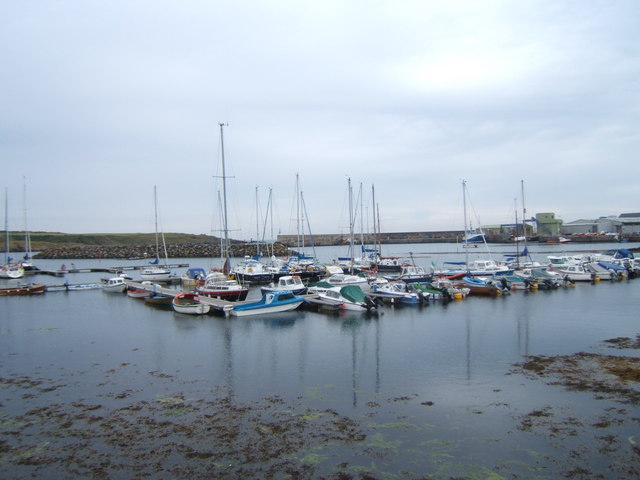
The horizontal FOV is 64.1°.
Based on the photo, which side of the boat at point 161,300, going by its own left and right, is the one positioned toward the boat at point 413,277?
back

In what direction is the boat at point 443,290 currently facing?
to the viewer's left

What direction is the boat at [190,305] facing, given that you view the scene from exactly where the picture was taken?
facing to the left of the viewer

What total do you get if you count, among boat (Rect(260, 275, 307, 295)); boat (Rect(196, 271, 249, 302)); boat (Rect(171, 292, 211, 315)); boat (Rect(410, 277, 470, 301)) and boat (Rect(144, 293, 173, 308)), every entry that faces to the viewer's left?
4

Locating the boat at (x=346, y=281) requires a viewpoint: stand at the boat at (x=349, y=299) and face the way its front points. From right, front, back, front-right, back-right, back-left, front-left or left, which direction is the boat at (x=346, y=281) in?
front-right

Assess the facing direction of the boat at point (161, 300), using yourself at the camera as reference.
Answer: facing to the left of the viewer

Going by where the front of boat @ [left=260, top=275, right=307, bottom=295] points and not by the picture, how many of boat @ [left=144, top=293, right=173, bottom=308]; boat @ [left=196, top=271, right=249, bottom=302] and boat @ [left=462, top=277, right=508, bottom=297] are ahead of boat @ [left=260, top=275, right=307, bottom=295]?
2

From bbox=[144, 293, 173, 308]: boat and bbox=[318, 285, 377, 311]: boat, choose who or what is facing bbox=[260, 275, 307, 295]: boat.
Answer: bbox=[318, 285, 377, 311]: boat

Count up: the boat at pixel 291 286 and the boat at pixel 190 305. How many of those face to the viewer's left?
2
